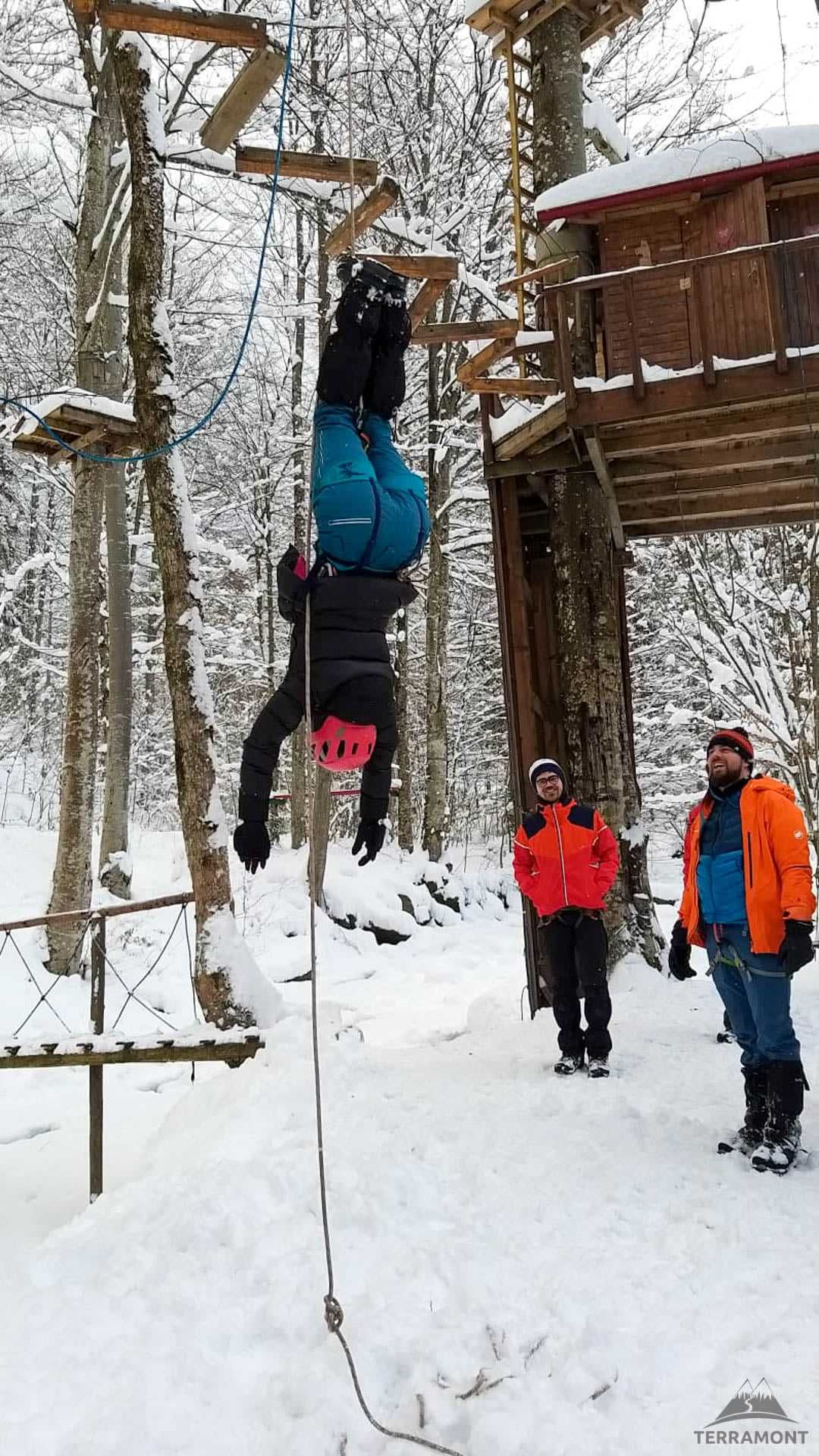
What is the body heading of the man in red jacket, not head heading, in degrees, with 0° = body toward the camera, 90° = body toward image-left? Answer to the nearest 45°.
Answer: approximately 0°

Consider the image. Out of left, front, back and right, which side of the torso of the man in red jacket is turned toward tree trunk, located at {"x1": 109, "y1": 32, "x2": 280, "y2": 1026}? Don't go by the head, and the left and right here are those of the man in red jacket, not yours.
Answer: right

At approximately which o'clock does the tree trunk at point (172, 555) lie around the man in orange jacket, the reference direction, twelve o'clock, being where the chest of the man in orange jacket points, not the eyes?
The tree trunk is roughly at 2 o'clock from the man in orange jacket.

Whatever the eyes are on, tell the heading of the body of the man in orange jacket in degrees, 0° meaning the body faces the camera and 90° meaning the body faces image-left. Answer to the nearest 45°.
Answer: approximately 45°

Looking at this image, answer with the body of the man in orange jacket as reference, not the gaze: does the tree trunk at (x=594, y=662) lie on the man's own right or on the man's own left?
on the man's own right
